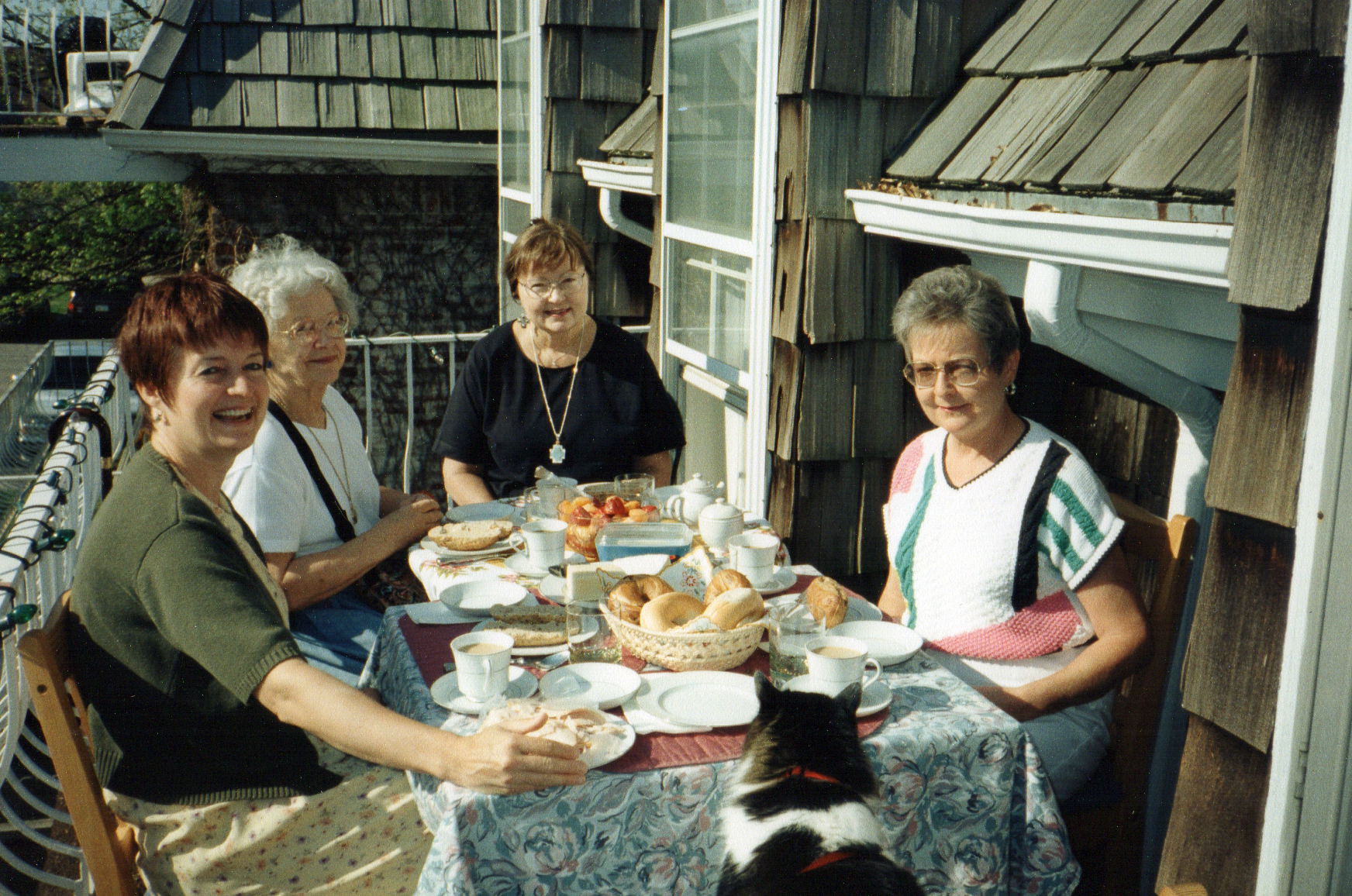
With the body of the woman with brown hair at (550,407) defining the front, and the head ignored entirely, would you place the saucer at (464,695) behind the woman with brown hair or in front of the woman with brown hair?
in front

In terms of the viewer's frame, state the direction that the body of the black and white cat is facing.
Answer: away from the camera

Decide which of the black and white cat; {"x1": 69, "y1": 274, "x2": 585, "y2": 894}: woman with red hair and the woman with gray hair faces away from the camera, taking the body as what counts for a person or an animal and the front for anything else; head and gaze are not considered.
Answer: the black and white cat

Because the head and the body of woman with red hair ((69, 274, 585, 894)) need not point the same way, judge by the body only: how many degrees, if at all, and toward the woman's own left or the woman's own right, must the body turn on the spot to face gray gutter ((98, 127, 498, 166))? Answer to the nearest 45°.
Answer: approximately 90° to the woman's own left

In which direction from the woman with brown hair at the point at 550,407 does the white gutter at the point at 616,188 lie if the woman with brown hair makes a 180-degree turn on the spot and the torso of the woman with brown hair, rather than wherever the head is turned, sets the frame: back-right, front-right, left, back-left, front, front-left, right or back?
front

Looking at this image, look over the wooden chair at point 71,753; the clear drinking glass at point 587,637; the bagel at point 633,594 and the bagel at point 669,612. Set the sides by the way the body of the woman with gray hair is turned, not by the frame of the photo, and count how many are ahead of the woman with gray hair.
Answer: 4

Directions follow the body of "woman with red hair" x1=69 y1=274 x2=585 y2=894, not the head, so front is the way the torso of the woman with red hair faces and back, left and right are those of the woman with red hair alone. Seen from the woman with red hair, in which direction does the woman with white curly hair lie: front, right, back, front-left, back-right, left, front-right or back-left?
left

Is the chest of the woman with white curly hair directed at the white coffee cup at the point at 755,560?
yes

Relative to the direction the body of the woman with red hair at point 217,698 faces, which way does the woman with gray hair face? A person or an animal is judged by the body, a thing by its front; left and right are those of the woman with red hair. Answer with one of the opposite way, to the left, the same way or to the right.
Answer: the opposite way

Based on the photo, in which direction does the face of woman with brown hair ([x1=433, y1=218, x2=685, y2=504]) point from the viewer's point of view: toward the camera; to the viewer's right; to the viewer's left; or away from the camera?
toward the camera

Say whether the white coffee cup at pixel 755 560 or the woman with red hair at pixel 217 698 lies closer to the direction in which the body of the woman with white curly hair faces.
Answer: the white coffee cup

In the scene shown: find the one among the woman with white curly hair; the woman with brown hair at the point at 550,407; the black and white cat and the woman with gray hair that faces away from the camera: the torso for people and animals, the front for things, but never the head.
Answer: the black and white cat

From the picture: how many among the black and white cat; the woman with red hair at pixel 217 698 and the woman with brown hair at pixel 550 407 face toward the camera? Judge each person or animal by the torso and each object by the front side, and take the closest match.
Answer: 1

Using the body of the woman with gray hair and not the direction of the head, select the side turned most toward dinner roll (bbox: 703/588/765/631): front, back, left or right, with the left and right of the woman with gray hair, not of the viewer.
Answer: front

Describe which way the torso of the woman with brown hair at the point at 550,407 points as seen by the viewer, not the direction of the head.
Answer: toward the camera

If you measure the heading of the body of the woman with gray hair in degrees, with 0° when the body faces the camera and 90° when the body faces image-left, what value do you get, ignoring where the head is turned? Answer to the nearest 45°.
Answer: approximately 45°

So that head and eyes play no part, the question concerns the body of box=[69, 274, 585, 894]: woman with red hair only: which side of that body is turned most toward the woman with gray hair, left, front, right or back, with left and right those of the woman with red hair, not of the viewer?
front

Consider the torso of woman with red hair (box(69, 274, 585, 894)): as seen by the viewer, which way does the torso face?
to the viewer's right

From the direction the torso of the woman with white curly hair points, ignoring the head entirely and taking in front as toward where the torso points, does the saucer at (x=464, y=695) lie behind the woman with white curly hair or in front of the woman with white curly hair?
in front

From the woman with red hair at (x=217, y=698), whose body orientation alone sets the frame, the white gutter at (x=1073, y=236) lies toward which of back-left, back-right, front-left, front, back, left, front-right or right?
front

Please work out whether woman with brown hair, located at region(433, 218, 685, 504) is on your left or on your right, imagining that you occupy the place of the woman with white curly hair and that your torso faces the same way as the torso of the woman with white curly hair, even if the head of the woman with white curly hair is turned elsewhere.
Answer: on your left
